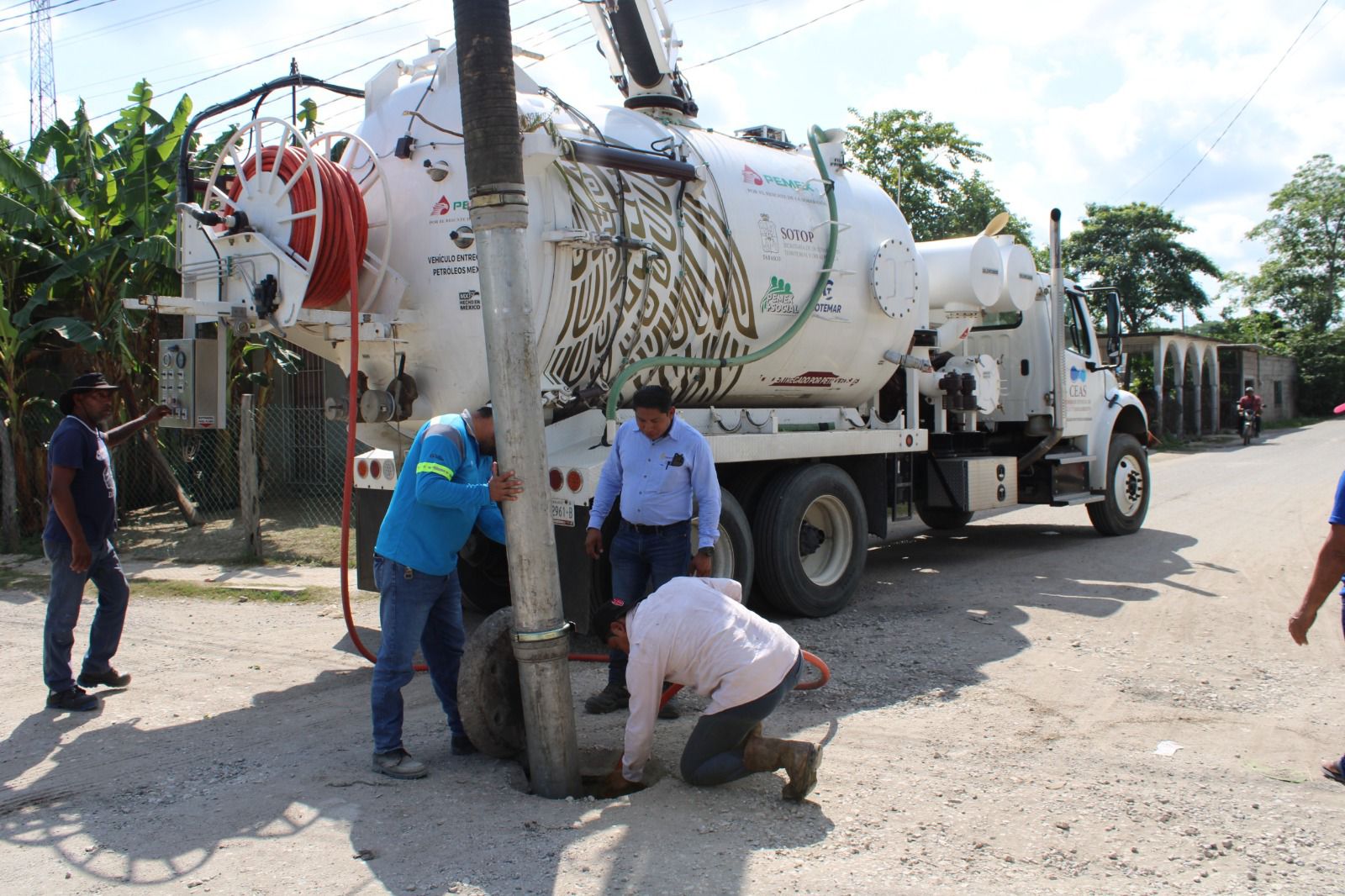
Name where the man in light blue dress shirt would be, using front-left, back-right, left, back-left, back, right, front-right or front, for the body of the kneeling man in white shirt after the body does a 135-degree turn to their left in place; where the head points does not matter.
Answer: back-left

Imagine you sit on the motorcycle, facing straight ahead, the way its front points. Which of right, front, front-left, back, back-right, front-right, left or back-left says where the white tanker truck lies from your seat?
front

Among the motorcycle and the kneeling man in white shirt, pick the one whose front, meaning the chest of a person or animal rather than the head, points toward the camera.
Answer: the motorcycle

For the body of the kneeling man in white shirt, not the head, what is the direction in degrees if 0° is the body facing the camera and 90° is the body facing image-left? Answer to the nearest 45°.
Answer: approximately 90°

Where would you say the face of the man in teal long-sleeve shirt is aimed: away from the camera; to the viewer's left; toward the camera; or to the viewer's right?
to the viewer's right

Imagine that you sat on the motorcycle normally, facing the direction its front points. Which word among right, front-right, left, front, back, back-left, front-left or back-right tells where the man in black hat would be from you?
front

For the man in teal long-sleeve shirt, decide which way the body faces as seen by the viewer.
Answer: to the viewer's right

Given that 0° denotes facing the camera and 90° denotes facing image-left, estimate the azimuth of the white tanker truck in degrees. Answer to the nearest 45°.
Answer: approximately 225°

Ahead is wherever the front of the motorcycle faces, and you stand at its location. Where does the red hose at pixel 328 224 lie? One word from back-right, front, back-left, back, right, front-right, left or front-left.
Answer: front

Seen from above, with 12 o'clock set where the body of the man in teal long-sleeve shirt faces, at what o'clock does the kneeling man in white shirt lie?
The kneeling man in white shirt is roughly at 1 o'clock from the man in teal long-sleeve shirt.

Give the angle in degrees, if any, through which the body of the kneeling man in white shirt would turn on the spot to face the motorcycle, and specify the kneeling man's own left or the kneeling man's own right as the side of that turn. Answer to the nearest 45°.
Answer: approximately 135° to the kneeling man's own right

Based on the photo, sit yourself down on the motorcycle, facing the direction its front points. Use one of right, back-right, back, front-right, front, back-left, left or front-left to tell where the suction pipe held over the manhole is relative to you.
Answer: front

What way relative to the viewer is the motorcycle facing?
toward the camera

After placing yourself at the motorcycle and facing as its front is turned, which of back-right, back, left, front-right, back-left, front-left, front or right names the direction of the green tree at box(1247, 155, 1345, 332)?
back
